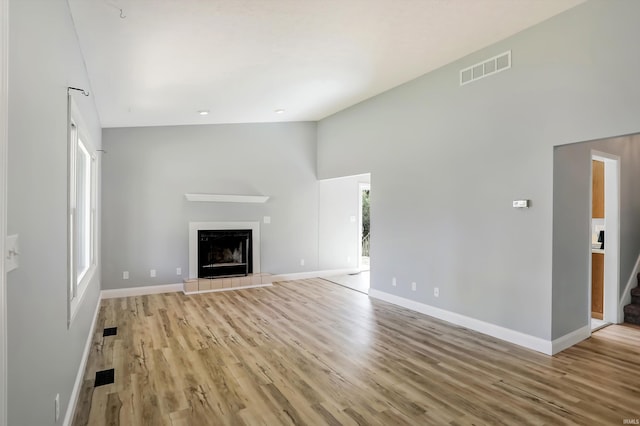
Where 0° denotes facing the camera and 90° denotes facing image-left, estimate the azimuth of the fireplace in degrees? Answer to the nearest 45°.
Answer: approximately 0°

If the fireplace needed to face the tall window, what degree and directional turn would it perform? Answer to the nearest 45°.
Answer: approximately 45° to its right

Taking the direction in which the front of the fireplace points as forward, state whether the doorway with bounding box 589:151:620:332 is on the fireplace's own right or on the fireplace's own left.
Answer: on the fireplace's own left

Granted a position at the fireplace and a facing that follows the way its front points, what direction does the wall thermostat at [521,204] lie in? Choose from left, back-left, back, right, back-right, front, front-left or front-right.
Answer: front-left

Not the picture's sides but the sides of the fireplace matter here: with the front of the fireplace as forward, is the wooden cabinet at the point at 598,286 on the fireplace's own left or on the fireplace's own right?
on the fireplace's own left

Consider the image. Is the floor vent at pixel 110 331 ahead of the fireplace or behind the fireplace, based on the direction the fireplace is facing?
ahead

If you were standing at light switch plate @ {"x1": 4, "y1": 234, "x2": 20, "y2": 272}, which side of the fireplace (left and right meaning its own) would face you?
front
